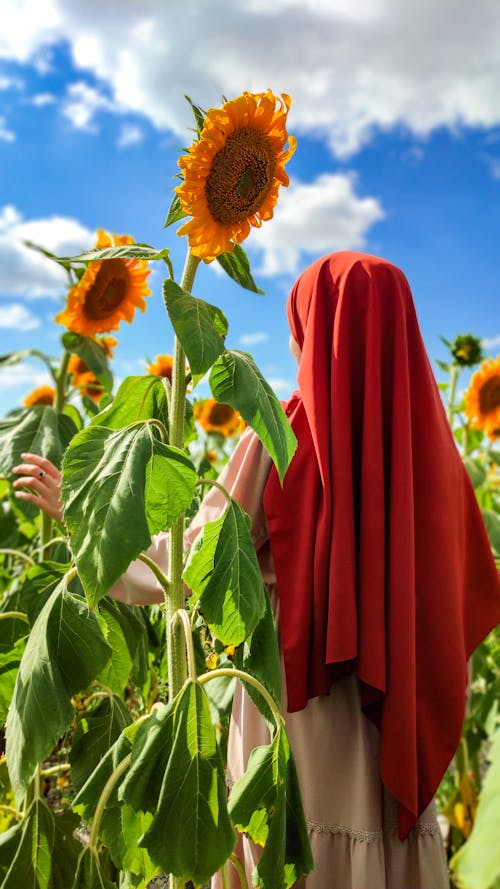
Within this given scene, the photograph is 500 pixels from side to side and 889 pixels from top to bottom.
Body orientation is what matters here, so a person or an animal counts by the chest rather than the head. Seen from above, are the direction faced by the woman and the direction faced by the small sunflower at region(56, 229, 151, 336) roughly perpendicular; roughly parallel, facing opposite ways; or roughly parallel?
roughly parallel, facing opposite ways

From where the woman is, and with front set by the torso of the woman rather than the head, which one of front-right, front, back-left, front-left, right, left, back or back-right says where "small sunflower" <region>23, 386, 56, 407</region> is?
front

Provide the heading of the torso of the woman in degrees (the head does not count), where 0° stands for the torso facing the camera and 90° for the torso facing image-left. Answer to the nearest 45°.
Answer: approximately 135°

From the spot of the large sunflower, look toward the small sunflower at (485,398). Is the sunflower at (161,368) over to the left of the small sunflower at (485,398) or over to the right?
left

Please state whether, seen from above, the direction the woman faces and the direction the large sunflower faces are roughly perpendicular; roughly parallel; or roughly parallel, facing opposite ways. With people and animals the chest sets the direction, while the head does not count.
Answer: roughly parallel, facing opposite ways

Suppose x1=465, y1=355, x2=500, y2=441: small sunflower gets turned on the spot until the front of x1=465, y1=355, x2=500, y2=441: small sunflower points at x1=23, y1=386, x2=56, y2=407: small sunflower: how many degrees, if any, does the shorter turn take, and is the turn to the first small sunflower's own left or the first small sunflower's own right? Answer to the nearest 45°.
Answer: approximately 90° to the first small sunflower's own right

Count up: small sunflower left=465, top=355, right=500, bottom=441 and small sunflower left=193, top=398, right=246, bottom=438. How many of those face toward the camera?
2

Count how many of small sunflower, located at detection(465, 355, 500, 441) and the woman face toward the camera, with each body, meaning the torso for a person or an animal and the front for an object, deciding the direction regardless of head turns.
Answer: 1

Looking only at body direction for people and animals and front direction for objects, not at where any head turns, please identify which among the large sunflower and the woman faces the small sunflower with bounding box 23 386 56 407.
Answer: the woman

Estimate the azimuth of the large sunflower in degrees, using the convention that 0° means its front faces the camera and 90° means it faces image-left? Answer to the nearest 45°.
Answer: approximately 315°

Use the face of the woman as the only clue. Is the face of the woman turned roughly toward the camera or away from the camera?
away from the camera
